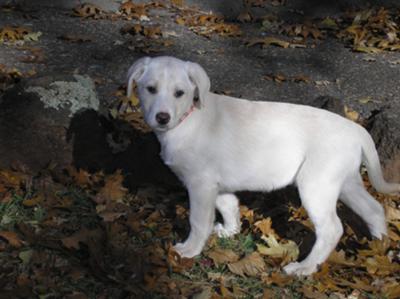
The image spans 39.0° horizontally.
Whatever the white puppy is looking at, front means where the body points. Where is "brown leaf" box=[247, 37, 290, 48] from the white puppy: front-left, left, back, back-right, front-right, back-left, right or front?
right

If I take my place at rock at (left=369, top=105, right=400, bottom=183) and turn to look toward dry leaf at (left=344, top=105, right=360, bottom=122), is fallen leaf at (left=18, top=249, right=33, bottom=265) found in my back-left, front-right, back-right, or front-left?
back-left

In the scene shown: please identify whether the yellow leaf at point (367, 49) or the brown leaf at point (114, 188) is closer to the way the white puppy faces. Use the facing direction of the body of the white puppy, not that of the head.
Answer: the brown leaf

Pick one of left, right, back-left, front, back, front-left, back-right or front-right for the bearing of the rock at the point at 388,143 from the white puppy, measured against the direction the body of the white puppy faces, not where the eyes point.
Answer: back-right

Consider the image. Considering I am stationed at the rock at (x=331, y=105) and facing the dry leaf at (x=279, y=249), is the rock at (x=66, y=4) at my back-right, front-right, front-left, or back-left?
back-right

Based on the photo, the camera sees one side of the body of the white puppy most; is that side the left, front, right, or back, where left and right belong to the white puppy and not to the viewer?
left

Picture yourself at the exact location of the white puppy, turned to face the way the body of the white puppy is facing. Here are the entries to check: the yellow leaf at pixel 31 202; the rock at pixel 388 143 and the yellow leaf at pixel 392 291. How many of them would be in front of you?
1

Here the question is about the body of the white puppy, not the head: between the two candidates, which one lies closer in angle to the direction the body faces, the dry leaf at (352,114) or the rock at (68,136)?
the rock

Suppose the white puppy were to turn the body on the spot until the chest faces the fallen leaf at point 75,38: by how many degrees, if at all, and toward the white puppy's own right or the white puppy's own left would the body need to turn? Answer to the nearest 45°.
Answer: approximately 45° to the white puppy's own right

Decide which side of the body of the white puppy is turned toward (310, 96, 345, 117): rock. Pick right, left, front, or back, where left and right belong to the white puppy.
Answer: right

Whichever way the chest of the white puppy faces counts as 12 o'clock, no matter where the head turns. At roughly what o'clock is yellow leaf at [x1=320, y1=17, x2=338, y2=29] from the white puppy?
The yellow leaf is roughly at 3 o'clock from the white puppy.

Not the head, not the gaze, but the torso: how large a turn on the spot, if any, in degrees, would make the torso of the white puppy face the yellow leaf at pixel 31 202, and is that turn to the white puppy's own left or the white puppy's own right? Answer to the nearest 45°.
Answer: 0° — it already faces it

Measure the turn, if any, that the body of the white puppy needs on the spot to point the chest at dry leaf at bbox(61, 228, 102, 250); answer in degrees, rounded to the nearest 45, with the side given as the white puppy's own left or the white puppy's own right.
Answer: approximately 45° to the white puppy's own left
